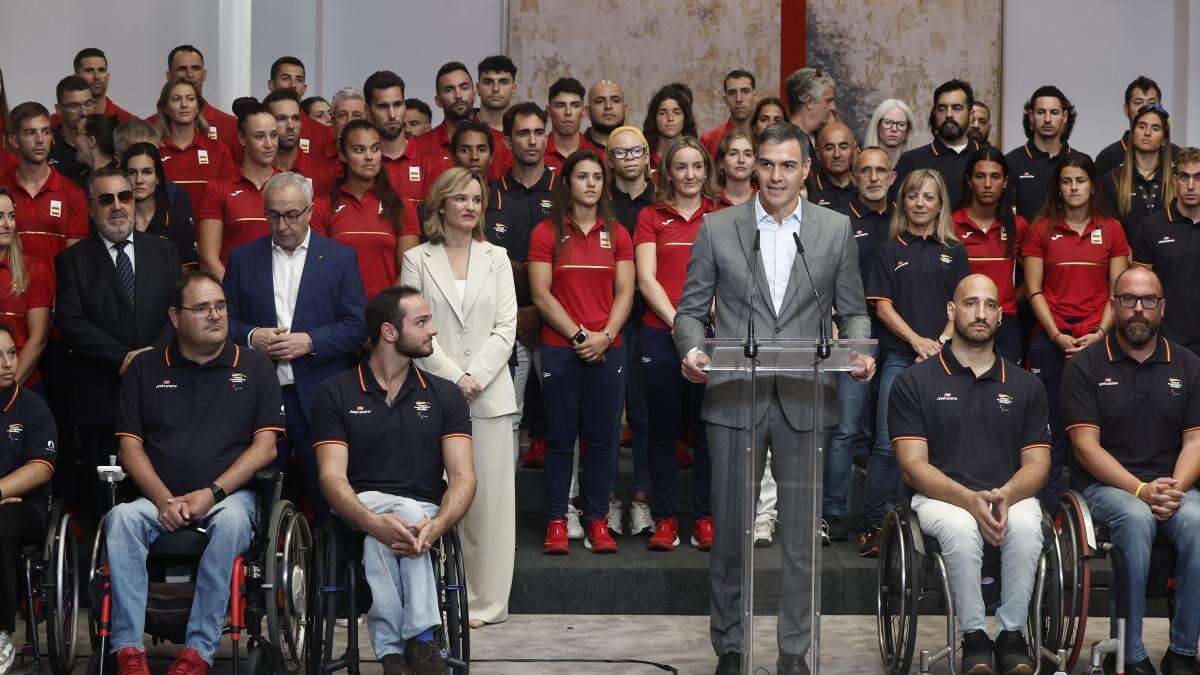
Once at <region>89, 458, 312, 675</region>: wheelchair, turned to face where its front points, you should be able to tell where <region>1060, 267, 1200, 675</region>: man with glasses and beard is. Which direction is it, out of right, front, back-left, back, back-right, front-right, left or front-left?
left

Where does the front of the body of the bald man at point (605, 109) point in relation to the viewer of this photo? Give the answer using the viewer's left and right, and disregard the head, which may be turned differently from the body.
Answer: facing the viewer

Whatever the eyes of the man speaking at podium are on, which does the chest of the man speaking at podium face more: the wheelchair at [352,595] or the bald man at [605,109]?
the wheelchair

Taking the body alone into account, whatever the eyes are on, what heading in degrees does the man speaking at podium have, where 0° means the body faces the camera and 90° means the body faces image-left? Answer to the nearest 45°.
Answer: approximately 0°

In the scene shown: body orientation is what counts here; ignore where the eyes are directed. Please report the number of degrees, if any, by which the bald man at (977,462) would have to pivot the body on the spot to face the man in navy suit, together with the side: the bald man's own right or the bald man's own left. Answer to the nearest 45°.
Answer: approximately 90° to the bald man's own right

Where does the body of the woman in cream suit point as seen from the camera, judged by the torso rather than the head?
toward the camera

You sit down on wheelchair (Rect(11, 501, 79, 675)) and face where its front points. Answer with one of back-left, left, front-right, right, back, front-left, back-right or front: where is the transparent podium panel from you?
front-left

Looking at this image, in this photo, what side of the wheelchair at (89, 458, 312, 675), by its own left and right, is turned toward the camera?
front
